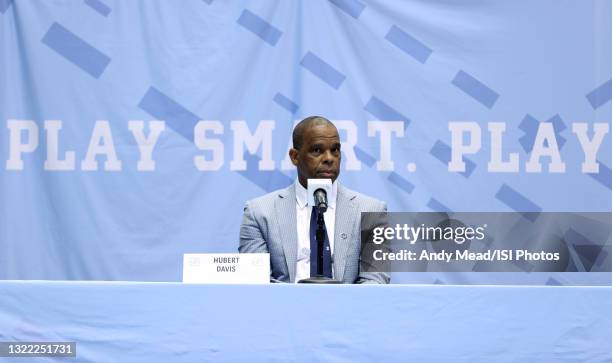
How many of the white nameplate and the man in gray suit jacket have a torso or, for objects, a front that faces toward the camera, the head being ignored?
2

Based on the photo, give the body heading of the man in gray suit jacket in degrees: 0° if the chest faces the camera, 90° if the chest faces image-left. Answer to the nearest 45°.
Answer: approximately 0°

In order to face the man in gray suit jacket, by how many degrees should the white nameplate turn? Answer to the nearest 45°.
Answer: approximately 135° to its left

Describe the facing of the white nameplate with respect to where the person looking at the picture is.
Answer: facing the viewer

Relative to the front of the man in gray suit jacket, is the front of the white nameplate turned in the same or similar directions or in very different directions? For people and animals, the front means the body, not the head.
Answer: same or similar directions

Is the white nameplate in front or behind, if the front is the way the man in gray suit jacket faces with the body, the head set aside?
in front

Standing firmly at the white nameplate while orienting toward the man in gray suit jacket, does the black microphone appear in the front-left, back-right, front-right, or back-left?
front-right
